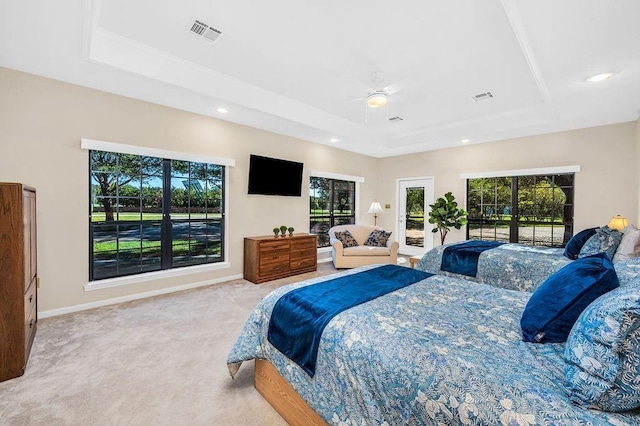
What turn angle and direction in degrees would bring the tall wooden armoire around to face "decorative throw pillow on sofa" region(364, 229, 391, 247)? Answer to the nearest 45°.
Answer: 0° — it already faces it

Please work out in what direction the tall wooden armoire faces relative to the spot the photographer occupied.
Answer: facing to the right of the viewer

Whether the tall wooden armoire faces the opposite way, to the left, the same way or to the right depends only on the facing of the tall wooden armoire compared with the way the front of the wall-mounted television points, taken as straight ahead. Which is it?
to the left

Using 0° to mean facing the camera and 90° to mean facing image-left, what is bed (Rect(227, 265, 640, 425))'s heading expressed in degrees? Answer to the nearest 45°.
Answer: approximately 135°

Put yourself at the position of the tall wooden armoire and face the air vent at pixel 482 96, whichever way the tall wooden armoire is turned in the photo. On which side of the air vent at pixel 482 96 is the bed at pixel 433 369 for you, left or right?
right

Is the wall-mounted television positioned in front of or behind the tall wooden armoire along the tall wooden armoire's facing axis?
in front

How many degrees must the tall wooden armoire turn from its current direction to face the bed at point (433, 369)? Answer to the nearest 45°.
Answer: approximately 45° to its right

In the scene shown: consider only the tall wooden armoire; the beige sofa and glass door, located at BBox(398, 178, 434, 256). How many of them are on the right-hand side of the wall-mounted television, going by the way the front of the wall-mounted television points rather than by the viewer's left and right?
1

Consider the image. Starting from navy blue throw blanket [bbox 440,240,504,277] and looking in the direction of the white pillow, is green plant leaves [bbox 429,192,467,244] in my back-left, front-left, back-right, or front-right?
back-left

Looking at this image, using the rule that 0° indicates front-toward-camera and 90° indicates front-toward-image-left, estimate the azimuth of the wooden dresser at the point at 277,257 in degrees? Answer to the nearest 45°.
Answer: approximately 315°

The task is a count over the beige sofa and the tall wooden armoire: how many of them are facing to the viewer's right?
1

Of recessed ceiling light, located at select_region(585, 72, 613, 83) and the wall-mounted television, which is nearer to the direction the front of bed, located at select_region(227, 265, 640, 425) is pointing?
the wall-mounted television

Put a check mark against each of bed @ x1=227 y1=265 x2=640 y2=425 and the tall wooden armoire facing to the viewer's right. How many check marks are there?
1
